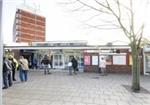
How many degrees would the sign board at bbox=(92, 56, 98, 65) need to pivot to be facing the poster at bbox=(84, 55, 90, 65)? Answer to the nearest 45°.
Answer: approximately 90° to its right

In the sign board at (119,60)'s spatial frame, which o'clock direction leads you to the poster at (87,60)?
The poster is roughly at 3 o'clock from the sign board.

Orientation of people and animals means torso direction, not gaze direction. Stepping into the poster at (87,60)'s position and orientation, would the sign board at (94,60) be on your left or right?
on your left

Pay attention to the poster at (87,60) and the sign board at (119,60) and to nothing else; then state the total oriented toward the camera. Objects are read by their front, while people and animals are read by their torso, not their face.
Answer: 2

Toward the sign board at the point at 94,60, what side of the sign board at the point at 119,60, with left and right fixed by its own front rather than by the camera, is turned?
right

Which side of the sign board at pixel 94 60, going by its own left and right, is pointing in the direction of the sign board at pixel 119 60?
left

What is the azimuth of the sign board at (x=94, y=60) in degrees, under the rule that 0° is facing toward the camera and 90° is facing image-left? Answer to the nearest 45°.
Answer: approximately 0°

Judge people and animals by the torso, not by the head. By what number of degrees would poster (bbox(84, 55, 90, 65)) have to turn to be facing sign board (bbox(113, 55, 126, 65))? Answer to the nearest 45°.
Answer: approximately 90° to its left
